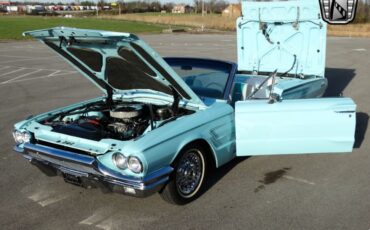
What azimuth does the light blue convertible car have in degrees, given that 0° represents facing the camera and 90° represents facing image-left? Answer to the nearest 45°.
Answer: approximately 45°
